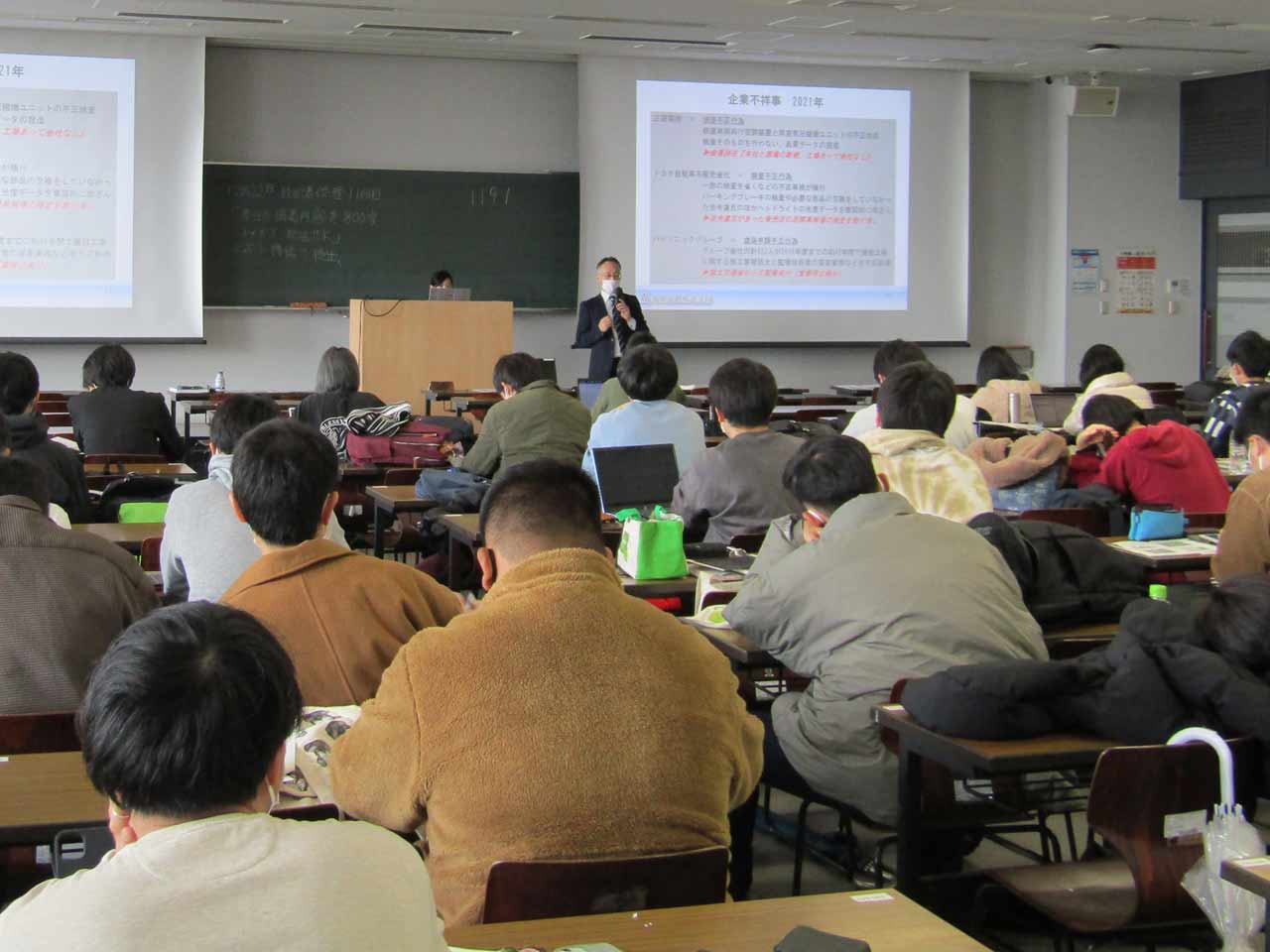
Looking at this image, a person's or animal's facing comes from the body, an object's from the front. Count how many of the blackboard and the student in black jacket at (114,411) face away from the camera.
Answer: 1

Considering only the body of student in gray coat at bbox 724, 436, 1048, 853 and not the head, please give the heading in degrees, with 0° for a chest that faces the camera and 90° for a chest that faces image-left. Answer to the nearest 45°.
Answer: approximately 135°

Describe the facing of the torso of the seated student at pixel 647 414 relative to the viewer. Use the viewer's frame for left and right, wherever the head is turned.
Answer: facing away from the viewer

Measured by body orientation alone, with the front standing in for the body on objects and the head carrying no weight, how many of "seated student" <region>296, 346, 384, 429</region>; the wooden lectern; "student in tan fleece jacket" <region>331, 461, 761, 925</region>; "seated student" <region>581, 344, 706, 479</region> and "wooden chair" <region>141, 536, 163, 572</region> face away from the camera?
4

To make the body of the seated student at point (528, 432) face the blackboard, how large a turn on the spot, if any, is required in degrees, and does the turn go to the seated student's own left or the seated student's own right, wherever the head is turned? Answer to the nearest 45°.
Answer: approximately 45° to the seated student's own right

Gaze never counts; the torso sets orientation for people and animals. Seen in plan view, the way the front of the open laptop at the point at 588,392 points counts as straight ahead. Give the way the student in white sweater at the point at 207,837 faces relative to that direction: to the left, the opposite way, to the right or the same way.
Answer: the opposite way

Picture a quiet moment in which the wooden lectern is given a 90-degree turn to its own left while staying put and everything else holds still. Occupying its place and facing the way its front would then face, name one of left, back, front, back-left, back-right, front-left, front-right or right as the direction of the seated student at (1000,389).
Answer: front-right

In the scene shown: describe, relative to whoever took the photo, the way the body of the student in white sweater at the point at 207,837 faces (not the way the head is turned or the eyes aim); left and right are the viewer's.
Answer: facing away from the viewer

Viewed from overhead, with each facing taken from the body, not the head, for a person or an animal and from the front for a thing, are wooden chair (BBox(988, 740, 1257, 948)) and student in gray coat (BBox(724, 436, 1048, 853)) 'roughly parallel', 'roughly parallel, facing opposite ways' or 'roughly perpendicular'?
roughly parallel

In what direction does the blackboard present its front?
toward the camera

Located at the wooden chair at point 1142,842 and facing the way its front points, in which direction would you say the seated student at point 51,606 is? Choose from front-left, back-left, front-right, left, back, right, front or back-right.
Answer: front-left

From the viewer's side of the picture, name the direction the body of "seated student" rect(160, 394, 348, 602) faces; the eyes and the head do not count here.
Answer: away from the camera

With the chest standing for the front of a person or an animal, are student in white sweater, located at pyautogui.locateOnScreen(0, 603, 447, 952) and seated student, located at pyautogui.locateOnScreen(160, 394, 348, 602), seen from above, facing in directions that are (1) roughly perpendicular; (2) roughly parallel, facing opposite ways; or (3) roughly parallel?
roughly parallel

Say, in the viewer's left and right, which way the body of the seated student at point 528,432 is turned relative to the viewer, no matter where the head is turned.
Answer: facing away from the viewer and to the left of the viewer

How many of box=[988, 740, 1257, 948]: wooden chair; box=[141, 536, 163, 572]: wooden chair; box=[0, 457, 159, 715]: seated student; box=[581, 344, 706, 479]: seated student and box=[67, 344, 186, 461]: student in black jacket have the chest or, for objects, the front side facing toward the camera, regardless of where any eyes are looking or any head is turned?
0

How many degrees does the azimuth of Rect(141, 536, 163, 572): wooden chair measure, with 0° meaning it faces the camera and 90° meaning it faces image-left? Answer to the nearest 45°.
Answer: approximately 180°
